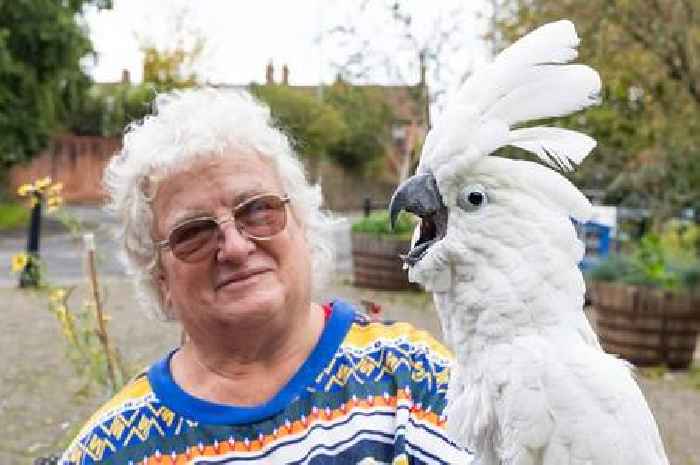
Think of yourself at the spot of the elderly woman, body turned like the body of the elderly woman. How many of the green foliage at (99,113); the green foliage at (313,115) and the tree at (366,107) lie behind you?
3

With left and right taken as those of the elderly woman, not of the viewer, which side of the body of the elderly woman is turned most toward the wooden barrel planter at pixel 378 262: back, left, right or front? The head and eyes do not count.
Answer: back

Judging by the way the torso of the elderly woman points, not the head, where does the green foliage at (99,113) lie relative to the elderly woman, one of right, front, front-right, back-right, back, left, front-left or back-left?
back

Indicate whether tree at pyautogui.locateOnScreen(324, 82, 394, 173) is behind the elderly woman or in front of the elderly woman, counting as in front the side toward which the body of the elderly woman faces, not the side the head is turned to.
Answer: behind

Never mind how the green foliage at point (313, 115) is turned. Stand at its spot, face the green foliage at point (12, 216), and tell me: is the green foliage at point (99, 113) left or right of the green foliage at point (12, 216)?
right

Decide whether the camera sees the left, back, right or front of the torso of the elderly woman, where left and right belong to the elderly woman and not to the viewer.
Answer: front

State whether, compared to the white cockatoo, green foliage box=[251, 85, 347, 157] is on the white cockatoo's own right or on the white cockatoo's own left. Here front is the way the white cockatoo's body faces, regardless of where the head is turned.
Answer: on the white cockatoo's own right

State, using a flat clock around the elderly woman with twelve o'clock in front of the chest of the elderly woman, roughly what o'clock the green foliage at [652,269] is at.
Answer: The green foliage is roughly at 7 o'clock from the elderly woman.
